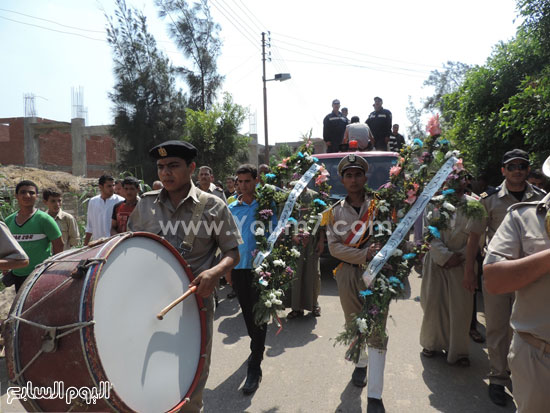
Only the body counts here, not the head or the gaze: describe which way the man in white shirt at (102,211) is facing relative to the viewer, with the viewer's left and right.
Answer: facing the viewer and to the right of the viewer

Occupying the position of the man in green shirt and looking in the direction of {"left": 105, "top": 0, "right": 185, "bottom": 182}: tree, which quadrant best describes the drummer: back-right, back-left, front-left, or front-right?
back-right

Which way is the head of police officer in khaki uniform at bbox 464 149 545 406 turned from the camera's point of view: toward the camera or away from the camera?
toward the camera

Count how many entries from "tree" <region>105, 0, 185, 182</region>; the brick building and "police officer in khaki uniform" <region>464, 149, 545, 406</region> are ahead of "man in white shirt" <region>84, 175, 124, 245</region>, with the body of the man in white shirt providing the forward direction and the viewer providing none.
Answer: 1

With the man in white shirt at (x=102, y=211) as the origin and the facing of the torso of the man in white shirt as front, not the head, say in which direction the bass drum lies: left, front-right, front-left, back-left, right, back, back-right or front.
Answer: front-right

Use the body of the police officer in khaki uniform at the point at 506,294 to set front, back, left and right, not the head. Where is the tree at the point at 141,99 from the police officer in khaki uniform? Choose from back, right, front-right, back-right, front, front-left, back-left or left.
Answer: back-right

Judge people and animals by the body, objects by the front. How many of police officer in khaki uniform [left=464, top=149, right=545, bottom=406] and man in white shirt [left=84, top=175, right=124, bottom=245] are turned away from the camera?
0

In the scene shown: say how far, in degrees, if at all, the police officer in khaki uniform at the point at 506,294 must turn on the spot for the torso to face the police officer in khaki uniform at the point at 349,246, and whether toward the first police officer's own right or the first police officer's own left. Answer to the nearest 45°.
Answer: approximately 45° to the first police officer's own right

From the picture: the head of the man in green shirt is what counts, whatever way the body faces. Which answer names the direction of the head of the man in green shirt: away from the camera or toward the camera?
toward the camera

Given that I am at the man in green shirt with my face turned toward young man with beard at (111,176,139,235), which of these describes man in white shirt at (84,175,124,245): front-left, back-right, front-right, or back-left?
front-left

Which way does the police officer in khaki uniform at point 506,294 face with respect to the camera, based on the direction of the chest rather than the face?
toward the camera

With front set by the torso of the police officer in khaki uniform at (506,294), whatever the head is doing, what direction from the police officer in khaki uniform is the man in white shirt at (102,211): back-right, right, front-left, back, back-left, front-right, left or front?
right

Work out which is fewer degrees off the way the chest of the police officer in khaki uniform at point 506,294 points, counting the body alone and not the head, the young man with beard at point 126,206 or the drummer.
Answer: the drummer

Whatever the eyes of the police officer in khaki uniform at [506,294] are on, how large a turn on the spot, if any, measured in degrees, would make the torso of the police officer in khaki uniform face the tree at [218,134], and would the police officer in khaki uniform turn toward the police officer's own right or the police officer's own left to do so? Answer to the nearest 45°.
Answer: approximately 135° to the police officer's own right

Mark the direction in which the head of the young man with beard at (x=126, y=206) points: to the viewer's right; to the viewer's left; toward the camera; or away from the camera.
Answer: toward the camera
